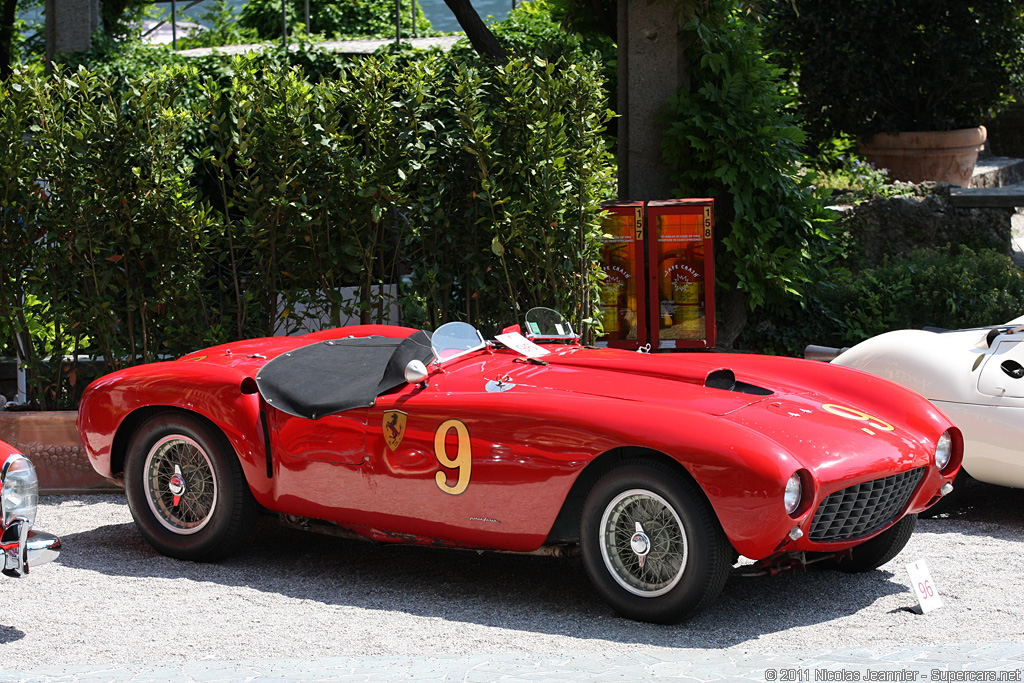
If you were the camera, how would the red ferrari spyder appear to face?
facing the viewer and to the right of the viewer

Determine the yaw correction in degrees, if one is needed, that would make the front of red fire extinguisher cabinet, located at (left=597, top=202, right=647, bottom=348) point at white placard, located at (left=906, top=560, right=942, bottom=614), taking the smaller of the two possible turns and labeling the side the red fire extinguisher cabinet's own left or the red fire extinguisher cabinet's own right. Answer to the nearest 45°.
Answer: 0° — it already faces it

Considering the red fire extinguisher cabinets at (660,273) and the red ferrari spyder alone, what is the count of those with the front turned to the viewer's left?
0

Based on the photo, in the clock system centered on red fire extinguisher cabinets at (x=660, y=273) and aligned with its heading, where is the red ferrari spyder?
The red ferrari spyder is roughly at 12 o'clock from the red fire extinguisher cabinets.

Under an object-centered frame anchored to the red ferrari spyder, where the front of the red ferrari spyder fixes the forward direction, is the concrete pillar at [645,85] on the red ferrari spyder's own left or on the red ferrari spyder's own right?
on the red ferrari spyder's own left

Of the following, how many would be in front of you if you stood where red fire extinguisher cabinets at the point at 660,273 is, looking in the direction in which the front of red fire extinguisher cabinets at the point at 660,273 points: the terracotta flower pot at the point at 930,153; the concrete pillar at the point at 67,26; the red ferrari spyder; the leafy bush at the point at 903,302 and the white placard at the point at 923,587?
2

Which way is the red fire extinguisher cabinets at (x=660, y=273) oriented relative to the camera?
toward the camera

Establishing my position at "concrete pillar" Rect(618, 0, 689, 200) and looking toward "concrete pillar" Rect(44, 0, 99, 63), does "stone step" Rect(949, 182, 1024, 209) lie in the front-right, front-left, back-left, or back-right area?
back-right

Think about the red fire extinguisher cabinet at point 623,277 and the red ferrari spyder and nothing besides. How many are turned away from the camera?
0

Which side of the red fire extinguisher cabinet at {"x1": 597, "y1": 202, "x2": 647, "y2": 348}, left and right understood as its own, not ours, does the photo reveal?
front

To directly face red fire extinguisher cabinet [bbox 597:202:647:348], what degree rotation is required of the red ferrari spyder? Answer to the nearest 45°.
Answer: approximately 135° to its left

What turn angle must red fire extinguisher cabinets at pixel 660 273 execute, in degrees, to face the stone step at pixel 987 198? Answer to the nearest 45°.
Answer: approximately 135° to its left

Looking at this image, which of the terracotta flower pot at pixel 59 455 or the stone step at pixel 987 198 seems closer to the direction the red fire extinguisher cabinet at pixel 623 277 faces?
the terracotta flower pot

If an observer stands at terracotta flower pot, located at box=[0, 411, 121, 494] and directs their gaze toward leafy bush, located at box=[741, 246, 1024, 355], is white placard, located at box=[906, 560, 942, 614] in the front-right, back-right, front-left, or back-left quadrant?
front-right

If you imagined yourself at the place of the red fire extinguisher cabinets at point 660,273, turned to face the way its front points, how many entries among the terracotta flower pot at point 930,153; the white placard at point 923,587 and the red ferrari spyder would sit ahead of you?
2
